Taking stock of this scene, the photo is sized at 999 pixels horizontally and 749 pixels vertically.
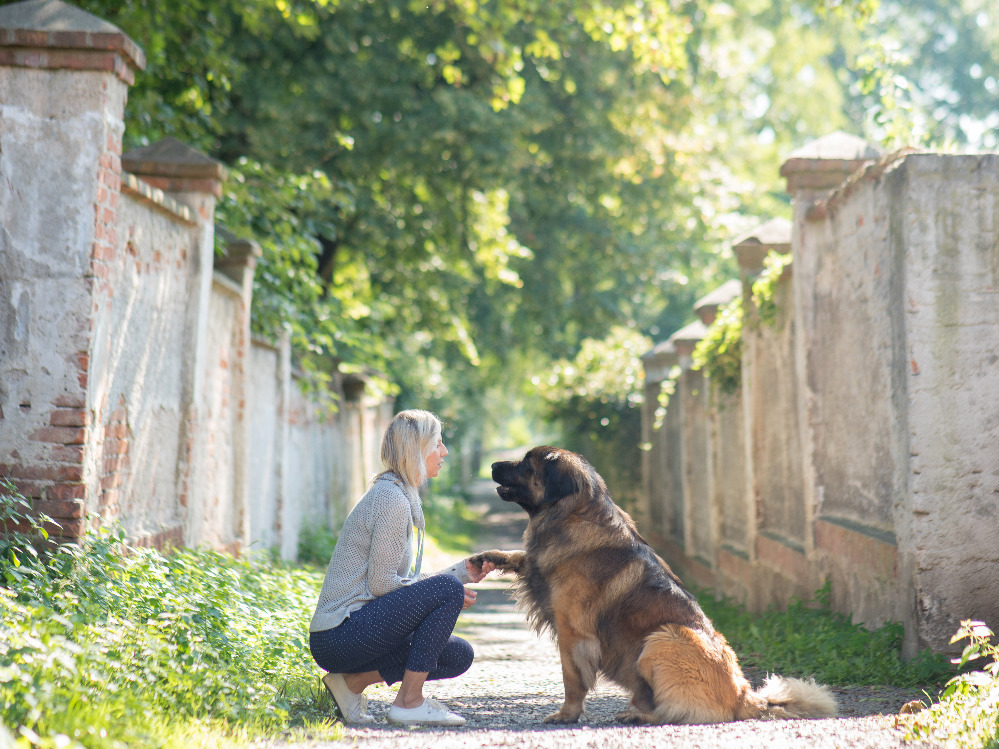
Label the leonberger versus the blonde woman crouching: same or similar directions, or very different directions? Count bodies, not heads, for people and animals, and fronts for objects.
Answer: very different directions

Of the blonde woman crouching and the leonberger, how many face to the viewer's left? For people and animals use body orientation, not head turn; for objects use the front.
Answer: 1

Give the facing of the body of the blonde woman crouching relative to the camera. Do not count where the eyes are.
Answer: to the viewer's right

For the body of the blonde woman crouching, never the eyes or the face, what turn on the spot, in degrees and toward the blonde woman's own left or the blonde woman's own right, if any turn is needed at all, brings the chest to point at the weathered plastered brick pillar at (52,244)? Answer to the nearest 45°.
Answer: approximately 180°

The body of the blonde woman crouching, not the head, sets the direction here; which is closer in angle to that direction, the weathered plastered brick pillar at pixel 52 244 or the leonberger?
the leonberger

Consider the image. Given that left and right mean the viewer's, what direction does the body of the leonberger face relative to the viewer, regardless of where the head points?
facing to the left of the viewer

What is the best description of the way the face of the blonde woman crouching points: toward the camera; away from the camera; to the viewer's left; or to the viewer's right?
to the viewer's right

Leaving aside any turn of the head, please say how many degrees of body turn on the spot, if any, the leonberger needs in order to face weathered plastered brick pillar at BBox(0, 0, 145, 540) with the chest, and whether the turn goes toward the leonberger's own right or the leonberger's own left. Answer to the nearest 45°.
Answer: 0° — it already faces it

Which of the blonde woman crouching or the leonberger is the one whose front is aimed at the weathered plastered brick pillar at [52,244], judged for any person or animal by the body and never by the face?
the leonberger
